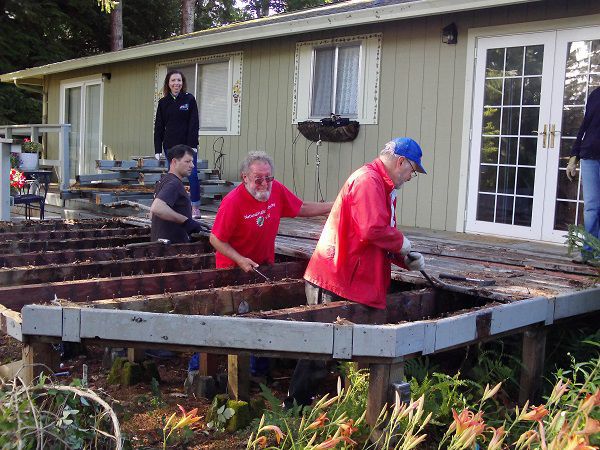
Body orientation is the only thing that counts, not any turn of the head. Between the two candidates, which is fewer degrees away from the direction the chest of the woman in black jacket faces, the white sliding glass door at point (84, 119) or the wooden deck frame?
the wooden deck frame

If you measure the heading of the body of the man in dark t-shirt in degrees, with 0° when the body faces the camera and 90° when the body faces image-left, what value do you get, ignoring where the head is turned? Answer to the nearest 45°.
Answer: approximately 270°

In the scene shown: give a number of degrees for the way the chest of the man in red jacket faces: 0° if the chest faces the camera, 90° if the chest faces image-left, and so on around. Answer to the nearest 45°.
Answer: approximately 270°

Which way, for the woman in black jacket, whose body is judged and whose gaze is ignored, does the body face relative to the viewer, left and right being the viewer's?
facing the viewer

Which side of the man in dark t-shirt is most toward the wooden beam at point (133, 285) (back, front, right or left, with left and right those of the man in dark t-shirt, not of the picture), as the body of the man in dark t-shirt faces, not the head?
right

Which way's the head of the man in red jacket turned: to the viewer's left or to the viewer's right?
to the viewer's right

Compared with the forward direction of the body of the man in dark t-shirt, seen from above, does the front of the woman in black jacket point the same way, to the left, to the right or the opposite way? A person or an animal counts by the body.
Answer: to the right

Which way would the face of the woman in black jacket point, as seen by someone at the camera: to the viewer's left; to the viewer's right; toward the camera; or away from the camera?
toward the camera

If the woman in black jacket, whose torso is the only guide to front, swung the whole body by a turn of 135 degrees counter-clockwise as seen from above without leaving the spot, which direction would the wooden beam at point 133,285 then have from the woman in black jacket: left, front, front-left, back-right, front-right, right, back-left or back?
back-right

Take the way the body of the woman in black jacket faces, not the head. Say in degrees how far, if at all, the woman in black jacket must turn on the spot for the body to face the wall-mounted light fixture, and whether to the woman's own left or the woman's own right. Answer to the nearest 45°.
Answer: approximately 90° to the woman's own left

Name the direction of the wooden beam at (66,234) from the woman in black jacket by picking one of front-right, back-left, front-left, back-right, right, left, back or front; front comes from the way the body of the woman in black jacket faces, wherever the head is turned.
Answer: front-right

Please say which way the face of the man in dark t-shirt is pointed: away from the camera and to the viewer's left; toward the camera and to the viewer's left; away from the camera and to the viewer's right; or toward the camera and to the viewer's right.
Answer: toward the camera and to the viewer's right

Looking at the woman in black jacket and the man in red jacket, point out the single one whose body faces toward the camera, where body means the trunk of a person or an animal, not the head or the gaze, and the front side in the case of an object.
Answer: the woman in black jacket

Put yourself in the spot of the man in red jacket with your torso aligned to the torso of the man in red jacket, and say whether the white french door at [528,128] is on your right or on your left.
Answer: on your left
